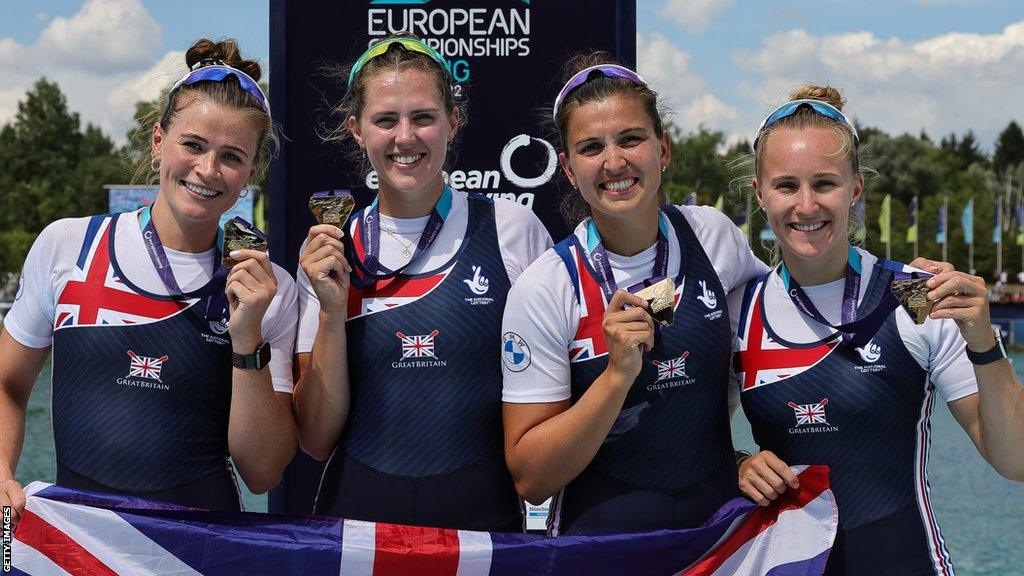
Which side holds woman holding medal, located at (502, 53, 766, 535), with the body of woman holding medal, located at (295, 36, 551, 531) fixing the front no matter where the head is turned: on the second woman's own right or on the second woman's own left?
on the second woman's own left

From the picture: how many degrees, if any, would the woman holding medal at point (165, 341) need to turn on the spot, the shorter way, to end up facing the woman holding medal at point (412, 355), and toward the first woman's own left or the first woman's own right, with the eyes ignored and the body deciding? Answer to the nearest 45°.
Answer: approximately 90° to the first woman's own left

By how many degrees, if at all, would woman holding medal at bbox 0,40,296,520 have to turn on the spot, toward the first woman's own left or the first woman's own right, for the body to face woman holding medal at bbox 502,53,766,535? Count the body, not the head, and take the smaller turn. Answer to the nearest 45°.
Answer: approximately 90° to the first woman's own left

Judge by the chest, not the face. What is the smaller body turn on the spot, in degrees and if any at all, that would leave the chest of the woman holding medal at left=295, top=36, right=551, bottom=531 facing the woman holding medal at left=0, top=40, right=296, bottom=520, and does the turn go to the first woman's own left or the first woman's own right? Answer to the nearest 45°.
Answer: approximately 90° to the first woman's own right

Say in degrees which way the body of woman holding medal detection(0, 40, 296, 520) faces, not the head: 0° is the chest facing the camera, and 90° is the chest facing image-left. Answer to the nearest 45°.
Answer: approximately 0°

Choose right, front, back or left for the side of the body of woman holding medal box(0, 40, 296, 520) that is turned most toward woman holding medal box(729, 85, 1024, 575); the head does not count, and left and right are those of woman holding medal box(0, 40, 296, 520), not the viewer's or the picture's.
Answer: left

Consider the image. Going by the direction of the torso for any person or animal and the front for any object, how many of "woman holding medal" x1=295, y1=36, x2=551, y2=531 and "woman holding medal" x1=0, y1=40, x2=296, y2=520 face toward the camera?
2

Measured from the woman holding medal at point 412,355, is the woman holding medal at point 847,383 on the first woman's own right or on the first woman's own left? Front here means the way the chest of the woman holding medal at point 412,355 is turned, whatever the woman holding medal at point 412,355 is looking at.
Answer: on the first woman's own left
